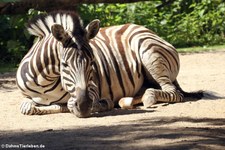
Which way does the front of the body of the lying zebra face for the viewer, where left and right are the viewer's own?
facing the viewer and to the left of the viewer
